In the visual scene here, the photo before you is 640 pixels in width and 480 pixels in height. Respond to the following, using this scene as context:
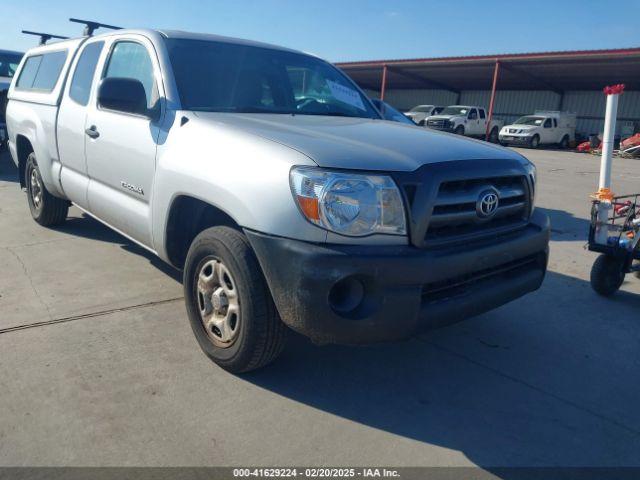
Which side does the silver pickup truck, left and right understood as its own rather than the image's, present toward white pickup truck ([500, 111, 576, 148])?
left

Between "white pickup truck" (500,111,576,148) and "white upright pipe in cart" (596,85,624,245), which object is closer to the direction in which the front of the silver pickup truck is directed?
the white upright pipe in cart

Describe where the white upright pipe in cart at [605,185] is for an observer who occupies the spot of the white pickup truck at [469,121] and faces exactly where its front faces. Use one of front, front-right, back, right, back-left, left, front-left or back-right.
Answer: front-left

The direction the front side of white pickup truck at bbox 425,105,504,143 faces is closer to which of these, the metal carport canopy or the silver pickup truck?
the silver pickup truck

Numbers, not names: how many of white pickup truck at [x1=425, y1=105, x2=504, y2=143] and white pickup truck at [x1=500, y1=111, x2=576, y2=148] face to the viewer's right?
0

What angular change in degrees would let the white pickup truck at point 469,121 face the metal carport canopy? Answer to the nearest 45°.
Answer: approximately 180°

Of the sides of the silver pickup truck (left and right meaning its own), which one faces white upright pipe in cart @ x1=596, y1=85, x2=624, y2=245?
left

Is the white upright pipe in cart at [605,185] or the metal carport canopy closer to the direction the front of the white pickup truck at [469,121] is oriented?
the white upright pipe in cart

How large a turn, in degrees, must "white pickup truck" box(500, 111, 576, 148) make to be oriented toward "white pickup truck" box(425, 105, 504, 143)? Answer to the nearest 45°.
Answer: approximately 45° to its right

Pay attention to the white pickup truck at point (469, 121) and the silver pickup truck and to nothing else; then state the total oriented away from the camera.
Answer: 0
